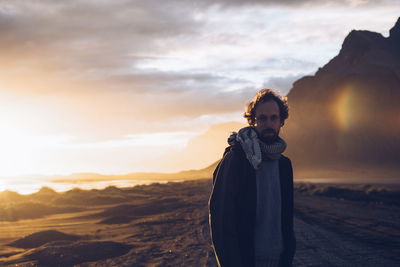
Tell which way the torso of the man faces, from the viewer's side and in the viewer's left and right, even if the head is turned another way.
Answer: facing the viewer and to the right of the viewer
